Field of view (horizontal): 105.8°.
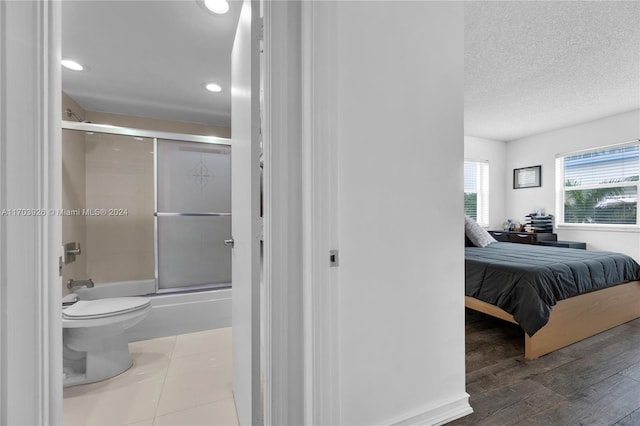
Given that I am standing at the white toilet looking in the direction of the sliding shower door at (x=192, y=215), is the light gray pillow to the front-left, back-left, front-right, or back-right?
front-right

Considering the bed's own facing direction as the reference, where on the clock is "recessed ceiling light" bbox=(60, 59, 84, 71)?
The recessed ceiling light is roughly at 3 o'clock from the bed.

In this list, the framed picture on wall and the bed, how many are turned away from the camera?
0

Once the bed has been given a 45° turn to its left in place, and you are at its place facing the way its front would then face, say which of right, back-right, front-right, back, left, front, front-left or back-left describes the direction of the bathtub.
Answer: back-right

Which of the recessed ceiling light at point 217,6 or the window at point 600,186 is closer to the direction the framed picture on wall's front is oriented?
the recessed ceiling light

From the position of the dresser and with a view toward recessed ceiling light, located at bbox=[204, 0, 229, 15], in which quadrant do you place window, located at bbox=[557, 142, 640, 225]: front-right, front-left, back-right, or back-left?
back-left

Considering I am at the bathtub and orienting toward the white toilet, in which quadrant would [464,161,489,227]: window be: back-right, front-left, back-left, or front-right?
back-left

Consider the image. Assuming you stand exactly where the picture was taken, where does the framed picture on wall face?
facing the viewer and to the left of the viewer

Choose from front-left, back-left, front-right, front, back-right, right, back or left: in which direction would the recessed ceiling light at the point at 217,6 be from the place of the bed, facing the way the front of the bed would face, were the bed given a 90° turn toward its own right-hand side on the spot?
front

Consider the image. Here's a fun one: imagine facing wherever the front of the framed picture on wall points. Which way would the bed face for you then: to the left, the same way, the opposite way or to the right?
to the left

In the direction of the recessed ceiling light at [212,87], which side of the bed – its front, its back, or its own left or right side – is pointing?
right
